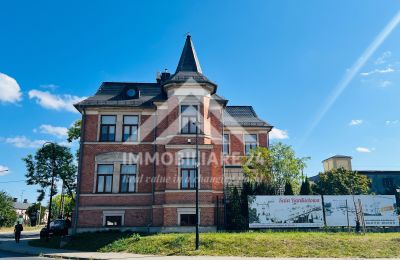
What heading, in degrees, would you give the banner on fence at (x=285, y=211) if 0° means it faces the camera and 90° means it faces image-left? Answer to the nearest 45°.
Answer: approximately 0°

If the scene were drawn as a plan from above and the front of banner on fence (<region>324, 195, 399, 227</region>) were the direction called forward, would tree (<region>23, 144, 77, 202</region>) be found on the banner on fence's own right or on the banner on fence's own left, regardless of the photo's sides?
on the banner on fence's own right

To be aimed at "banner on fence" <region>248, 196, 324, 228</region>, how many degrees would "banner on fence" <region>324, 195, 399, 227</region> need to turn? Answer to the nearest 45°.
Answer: approximately 45° to its right

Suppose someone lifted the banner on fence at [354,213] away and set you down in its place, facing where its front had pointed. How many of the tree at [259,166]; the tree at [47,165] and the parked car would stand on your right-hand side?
3

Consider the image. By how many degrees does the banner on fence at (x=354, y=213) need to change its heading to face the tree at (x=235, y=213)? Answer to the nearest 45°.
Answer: approximately 45° to its right

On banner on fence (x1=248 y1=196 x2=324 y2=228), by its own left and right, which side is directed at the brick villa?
right

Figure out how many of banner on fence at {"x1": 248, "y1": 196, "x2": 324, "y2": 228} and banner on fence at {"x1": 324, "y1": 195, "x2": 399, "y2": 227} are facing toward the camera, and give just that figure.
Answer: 2

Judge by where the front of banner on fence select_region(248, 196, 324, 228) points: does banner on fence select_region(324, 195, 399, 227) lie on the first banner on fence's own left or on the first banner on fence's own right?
on the first banner on fence's own left
